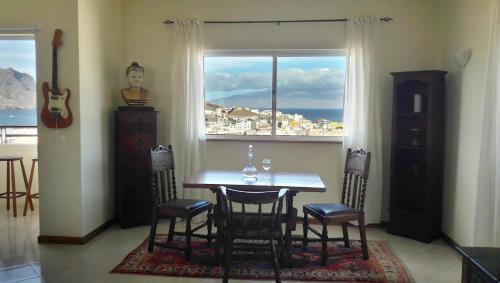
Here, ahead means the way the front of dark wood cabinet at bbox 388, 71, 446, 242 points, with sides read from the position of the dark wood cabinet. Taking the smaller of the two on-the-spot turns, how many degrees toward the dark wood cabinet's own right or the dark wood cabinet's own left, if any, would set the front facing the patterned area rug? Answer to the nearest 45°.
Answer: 0° — it already faces it

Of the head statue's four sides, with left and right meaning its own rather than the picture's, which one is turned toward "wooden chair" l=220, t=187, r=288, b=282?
front

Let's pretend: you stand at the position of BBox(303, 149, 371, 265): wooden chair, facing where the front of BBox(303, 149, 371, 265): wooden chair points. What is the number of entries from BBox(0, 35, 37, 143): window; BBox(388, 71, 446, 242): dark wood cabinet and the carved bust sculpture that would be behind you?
1

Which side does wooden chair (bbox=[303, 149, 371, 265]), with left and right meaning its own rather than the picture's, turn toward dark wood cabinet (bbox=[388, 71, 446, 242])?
back

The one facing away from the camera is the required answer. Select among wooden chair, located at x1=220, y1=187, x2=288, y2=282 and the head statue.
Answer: the wooden chair

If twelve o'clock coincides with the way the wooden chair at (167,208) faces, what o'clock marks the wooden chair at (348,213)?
the wooden chair at (348,213) is roughly at 11 o'clock from the wooden chair at (167,208).

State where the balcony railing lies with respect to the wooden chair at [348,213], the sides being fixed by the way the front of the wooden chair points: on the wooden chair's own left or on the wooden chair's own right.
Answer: on the wooden chair's own right

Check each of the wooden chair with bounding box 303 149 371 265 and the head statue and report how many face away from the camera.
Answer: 0

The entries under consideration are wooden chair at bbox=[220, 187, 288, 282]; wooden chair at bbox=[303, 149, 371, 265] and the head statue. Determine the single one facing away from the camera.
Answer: wooden chair at bbox=[220, 187, 288, 282]

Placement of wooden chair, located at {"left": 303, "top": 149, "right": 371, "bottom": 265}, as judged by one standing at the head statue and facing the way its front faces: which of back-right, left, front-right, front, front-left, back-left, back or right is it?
front

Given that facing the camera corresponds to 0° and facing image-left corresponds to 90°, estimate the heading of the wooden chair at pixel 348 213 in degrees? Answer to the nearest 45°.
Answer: approximately 45°

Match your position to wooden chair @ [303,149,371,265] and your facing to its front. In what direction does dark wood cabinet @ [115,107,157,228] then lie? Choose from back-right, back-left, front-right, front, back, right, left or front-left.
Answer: front-right

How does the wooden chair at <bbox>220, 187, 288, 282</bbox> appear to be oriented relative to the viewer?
away from the camera

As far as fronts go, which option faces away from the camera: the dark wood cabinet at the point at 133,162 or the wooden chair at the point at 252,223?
the wooden chair

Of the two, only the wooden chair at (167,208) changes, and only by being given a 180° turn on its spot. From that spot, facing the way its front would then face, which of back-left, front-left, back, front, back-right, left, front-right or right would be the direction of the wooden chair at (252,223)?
back

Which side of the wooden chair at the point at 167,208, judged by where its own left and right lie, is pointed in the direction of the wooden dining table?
front

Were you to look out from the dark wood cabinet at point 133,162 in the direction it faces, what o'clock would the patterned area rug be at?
The patterned area rug is roughly at 12 o'clock from the dark wood cabinet.
